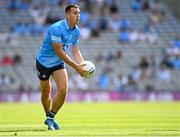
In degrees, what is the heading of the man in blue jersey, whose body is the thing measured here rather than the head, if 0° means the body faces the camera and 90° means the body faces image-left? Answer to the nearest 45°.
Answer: approximately 315°
